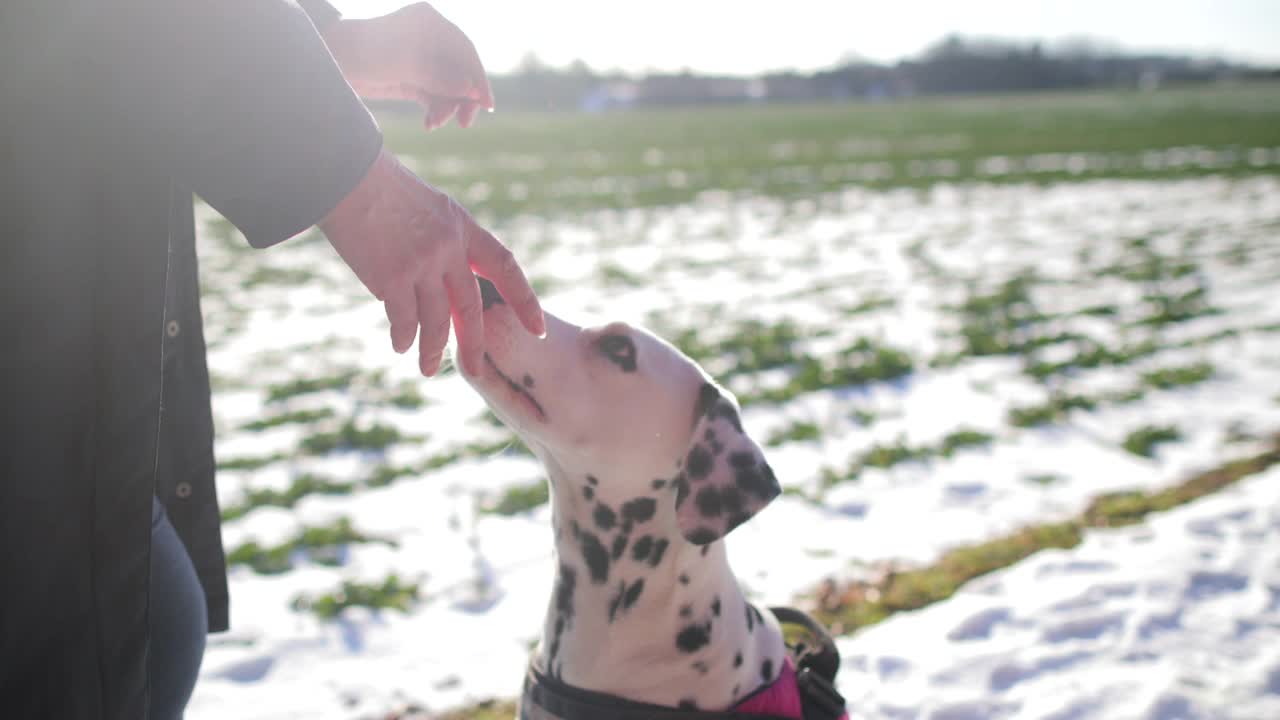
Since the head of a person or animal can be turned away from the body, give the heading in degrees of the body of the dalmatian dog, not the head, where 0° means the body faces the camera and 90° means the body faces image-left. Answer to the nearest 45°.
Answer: approximately 90°
